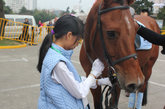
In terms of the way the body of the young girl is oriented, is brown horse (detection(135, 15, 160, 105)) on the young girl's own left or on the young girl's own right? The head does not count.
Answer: on the young girl's own left

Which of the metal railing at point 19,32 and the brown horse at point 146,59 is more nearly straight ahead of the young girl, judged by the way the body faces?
the brown horse

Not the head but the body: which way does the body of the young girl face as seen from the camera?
to the viewer's right
